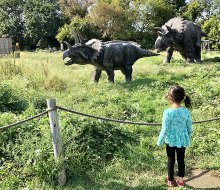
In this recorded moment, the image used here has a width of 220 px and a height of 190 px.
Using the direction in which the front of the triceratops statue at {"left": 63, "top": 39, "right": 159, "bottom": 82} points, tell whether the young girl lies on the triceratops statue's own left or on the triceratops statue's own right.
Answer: on the triceratops statue's own left

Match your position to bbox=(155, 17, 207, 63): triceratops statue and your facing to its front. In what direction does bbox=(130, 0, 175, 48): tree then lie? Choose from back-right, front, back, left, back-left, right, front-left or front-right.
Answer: back-right

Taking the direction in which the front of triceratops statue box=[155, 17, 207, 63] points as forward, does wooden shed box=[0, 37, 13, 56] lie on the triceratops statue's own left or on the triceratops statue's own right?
on the triceratops statue's own right

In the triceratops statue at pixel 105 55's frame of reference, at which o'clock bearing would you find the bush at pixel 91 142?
The bush is roughly at 9 o'clock from the triceratops statue.

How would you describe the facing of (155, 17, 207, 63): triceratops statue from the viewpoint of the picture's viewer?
facing the viewer and to the left of the viewer

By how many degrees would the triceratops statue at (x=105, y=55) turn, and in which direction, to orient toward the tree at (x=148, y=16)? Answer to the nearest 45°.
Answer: approximately 90° to its right

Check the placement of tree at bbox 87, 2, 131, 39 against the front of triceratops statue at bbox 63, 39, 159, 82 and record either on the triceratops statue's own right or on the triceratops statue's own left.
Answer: on the triceratops statue's own right

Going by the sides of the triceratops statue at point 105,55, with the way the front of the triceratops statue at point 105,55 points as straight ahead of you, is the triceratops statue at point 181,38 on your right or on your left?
on your right

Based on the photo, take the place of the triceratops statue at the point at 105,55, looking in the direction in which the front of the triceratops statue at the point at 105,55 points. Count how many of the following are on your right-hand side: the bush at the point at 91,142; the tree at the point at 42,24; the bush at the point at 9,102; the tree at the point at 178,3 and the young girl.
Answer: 2

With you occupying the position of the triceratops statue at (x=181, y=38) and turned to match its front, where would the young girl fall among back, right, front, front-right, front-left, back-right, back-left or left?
front-left

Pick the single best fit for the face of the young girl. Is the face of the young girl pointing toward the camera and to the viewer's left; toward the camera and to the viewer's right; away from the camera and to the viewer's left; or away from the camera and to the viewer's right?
away from the camera and to the viewer's left

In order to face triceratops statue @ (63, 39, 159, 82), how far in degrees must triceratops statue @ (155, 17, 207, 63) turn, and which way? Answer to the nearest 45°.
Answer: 0° — it already faces it

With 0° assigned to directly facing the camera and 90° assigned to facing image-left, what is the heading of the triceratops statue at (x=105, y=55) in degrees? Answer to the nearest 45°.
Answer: approximately 90°

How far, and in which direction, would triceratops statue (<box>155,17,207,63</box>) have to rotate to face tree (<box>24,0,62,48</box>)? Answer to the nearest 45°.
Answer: approximately 90° to its right

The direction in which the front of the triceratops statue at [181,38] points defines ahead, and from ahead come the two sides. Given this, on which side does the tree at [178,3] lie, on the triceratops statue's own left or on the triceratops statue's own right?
on the triceratops statue's own right

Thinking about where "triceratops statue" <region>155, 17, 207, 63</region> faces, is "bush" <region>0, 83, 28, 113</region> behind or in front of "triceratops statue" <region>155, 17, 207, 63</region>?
in front

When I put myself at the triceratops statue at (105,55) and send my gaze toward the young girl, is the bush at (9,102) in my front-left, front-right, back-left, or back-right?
front-right

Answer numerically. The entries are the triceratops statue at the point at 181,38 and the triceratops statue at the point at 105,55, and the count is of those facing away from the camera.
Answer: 0

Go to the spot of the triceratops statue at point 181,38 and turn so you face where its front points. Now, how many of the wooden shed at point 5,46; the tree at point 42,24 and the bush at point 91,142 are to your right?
2
